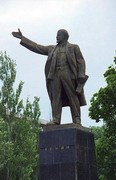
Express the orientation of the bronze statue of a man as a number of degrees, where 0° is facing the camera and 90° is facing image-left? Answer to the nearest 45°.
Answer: approximately 45°
